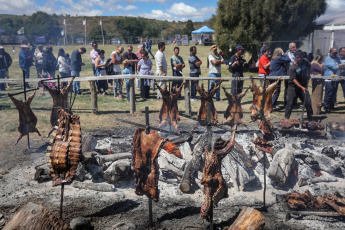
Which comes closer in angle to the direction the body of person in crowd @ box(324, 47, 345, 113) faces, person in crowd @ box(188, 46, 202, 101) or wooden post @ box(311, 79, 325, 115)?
the wooden post

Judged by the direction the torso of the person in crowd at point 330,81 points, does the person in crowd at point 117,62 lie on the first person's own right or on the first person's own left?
on the first person's own right

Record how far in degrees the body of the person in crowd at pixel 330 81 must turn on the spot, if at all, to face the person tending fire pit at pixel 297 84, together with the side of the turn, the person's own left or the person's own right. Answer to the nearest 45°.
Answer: approximately 45° to the person's own right

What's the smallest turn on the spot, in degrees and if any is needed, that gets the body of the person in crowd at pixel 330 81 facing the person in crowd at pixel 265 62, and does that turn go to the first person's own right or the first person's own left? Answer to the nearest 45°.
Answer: approximately 90° to the first person's own right

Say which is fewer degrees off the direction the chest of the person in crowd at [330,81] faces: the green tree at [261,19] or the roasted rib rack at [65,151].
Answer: the roasted rib rack

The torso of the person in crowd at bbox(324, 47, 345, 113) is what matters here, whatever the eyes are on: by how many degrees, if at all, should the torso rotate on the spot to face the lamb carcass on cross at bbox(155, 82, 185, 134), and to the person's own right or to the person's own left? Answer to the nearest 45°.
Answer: approximately 90° to the person's own right

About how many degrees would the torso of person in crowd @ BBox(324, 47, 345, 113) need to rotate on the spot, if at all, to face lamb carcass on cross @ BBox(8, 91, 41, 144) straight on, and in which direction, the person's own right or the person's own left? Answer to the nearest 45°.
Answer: approximately 90° to the person's own right
